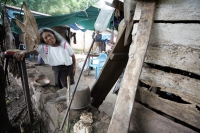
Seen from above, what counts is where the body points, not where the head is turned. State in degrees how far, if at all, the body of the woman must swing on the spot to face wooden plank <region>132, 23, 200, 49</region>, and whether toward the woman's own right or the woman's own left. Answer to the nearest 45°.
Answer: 0° — they already face it

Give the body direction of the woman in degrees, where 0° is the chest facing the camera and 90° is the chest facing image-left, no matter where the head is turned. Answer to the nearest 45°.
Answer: approximately 0°

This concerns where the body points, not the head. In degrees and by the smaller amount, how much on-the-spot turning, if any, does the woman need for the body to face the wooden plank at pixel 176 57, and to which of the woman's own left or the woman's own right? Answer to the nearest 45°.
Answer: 0° — they already face it
